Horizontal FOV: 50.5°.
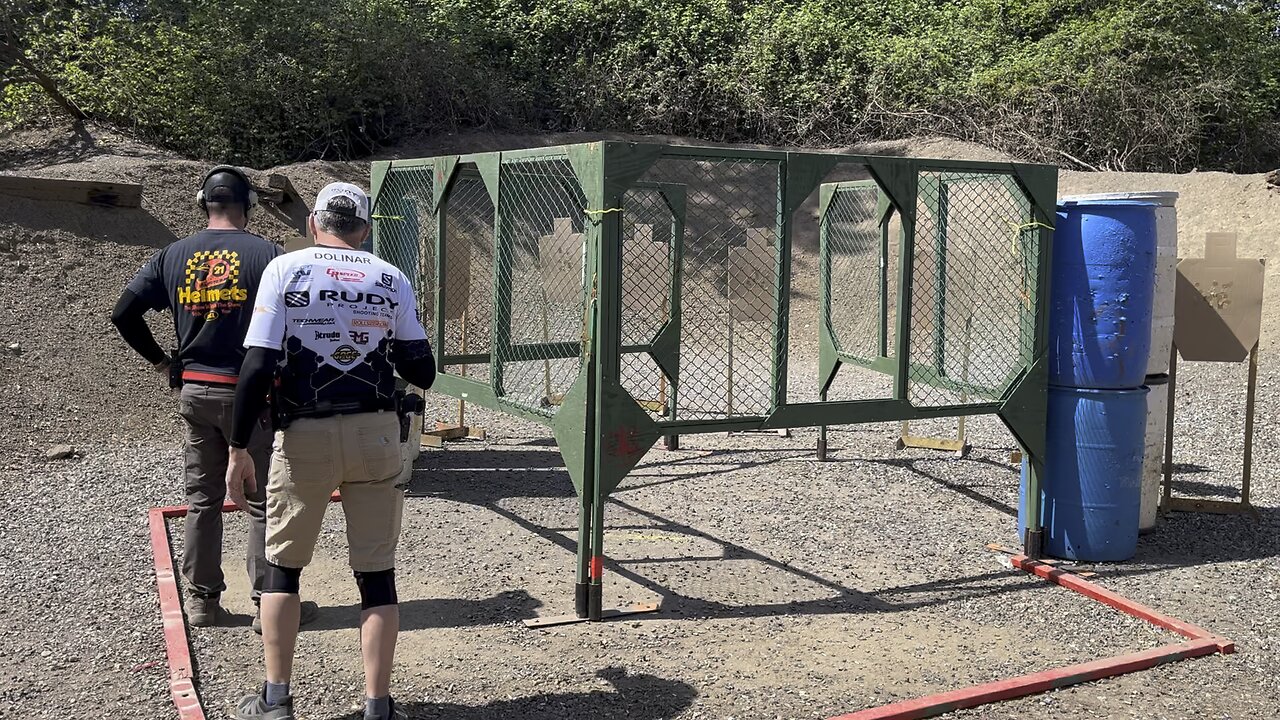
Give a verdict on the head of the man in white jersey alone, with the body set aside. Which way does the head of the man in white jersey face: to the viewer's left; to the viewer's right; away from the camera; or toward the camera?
away from the camera

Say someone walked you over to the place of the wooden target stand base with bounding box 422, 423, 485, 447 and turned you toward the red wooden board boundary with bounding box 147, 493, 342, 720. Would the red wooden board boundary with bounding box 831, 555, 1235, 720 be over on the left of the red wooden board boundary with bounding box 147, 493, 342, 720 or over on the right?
left

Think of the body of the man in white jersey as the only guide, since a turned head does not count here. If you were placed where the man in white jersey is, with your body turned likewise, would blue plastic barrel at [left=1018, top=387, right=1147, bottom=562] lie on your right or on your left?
on your right

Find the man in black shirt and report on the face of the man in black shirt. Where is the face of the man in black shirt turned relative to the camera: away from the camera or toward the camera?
away from the camera

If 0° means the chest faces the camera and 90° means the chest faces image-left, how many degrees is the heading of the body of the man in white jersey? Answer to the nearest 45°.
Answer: approximately 180°

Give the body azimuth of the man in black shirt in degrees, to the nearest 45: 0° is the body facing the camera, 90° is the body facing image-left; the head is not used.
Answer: approximately 180°

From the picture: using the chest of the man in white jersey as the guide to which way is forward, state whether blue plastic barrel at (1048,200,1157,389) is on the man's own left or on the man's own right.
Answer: on the man's own right

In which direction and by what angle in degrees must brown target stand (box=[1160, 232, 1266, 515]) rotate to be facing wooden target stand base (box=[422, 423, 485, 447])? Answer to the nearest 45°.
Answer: approximately 90° to its right

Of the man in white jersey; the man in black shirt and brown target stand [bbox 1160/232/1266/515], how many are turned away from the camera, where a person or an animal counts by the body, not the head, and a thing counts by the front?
2

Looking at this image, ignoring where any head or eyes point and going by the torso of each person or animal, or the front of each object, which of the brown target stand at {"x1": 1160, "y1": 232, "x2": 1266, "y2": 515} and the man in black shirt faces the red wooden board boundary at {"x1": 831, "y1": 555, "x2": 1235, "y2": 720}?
the brown target stand
